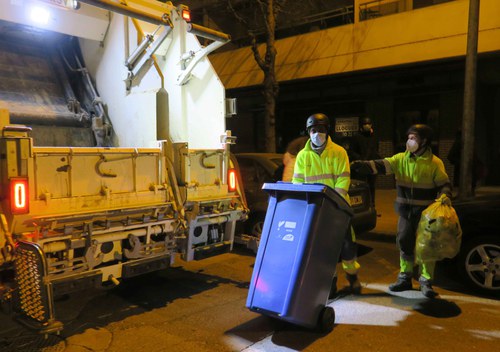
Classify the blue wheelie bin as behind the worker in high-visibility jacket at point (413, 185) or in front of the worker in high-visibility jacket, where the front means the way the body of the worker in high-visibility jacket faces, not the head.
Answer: in front

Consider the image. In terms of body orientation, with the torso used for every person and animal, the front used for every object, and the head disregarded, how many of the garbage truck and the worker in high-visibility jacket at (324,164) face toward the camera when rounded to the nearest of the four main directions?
1

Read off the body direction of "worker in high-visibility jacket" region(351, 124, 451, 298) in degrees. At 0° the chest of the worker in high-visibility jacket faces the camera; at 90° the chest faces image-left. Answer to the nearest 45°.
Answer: approximately 45°

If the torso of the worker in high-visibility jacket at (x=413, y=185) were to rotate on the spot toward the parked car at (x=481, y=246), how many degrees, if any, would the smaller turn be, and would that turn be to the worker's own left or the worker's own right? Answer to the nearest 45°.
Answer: approximately 135° to the worker's own left

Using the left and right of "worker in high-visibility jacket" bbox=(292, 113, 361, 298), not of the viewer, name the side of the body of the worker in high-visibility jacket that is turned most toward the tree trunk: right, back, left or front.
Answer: back

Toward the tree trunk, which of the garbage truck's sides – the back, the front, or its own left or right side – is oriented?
right

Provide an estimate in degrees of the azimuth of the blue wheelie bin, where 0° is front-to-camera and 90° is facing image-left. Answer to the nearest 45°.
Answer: approximately 45°

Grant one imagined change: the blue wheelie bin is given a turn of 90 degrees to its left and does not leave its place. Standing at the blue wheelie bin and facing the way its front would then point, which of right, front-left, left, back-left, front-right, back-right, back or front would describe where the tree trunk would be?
back-left

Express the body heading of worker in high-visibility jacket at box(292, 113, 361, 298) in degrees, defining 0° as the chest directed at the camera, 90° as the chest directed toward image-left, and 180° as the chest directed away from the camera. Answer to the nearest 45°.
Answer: approximately 0°
